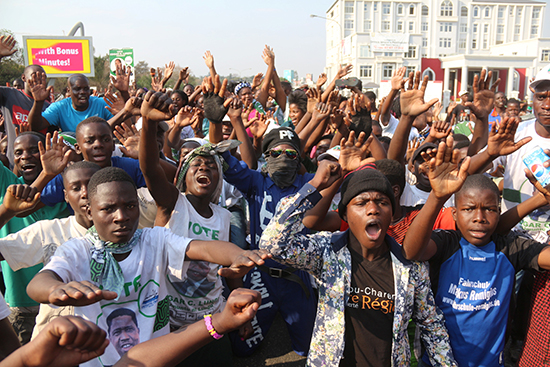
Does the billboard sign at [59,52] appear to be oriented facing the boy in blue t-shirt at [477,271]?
yes

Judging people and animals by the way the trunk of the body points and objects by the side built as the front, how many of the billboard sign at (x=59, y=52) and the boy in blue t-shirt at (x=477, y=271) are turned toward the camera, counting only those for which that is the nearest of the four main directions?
2

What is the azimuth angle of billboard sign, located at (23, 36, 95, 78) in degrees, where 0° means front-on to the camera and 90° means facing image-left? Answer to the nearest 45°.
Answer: approximately 0°

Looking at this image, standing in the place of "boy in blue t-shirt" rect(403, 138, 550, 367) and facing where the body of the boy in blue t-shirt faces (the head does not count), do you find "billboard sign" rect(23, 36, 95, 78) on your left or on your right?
on your right

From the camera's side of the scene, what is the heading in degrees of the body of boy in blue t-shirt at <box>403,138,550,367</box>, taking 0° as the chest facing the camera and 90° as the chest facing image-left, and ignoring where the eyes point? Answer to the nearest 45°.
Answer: approximately 0°
